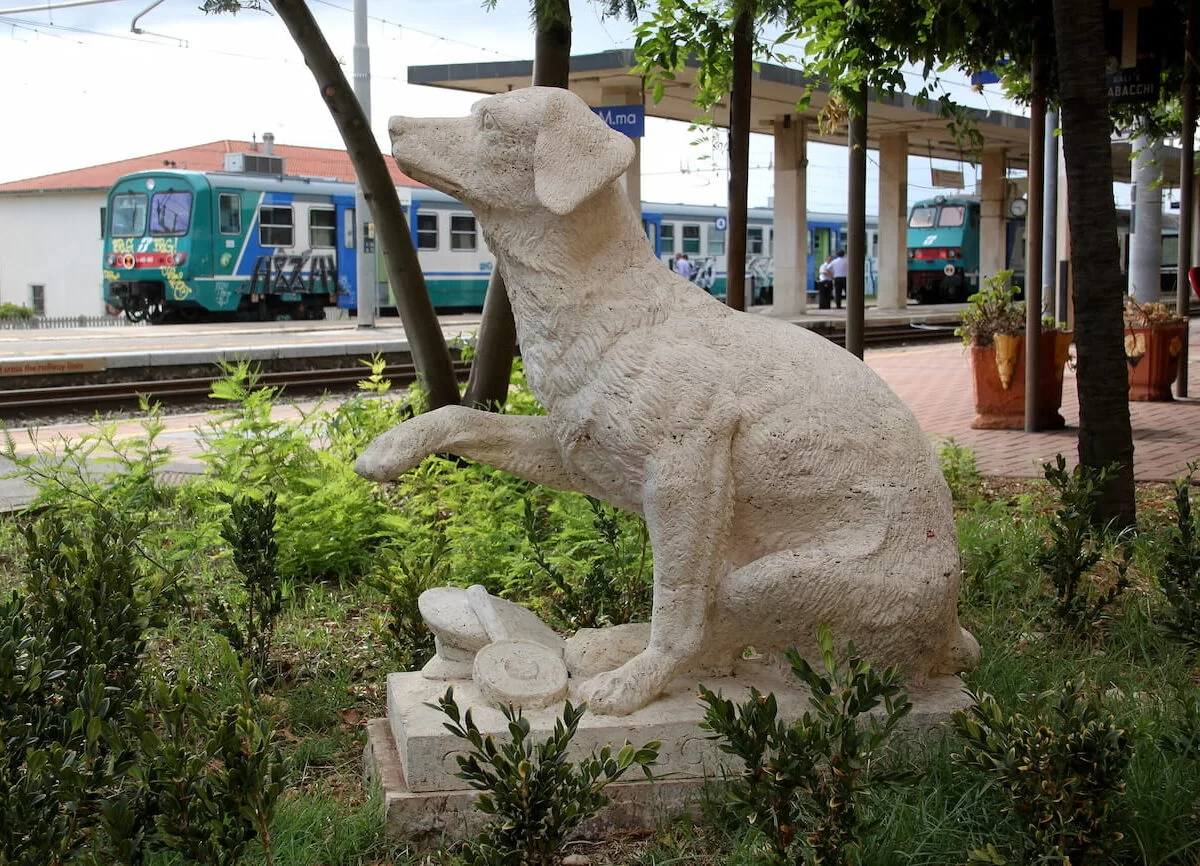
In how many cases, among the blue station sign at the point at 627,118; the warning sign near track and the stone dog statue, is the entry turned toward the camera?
2

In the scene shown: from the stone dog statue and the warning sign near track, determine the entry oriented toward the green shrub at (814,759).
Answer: the warning sign near track

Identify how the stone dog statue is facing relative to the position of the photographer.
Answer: facing to the left of the viewer

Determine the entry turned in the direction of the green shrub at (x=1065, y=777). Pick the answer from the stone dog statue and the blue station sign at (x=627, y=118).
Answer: the blue station sign

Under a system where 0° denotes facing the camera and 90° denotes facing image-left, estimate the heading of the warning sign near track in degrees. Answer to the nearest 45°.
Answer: approximately 0°

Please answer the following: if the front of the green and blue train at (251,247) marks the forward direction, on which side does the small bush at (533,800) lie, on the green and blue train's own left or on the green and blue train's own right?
on the green and blue train's own left

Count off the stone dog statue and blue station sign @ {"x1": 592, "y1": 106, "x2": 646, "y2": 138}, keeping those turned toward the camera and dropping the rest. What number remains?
1

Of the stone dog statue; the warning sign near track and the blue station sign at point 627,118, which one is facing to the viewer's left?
the stone dog statue

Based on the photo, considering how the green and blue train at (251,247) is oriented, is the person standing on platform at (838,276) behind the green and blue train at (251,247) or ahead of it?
behind

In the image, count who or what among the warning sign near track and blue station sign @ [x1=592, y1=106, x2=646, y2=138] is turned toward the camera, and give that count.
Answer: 2

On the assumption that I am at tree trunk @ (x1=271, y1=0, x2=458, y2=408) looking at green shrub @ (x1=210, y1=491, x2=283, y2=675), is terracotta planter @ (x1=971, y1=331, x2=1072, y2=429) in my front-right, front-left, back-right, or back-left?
back-left

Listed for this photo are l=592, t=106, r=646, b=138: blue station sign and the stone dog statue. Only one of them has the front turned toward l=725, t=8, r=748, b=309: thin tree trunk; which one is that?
the blue station sign

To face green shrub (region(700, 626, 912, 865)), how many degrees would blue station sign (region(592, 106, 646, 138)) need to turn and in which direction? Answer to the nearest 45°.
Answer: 0° — it already faces it
